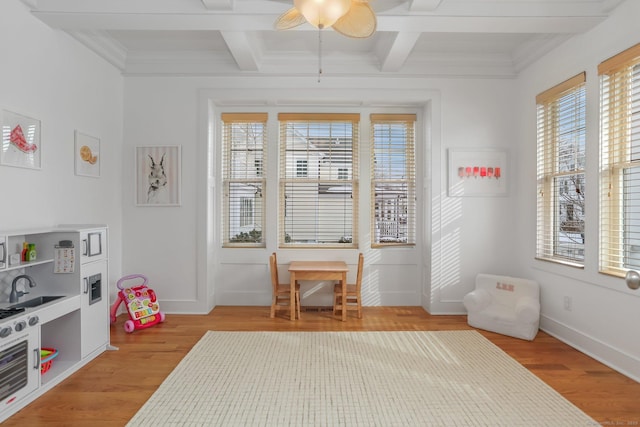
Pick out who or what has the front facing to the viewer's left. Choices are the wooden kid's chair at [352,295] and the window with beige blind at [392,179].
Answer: the wooden kid's chair

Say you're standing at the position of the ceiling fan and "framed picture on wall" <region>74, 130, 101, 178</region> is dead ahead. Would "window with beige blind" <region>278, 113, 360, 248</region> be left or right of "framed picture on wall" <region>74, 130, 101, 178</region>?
right

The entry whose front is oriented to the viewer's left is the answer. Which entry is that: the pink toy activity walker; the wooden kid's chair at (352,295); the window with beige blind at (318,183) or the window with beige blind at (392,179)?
the wooden kid's chair

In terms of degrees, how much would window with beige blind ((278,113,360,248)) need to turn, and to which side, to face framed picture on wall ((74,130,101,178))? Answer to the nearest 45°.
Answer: approximately 45° to its right

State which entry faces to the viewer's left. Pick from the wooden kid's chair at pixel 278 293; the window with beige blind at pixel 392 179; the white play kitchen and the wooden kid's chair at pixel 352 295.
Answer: the wooden kid's chair at pixel 352 295

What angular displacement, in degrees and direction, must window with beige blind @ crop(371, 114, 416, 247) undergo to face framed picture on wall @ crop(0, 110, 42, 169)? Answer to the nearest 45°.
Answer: approximately 45° to its right

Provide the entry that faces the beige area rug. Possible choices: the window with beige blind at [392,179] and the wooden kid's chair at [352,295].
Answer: the window with beige blind

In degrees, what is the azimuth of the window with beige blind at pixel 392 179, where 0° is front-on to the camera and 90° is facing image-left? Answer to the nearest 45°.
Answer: approximately 0°

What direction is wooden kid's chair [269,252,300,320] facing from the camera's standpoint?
to the viewer's right

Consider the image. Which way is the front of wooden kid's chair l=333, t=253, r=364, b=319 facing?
to the viewer's left
